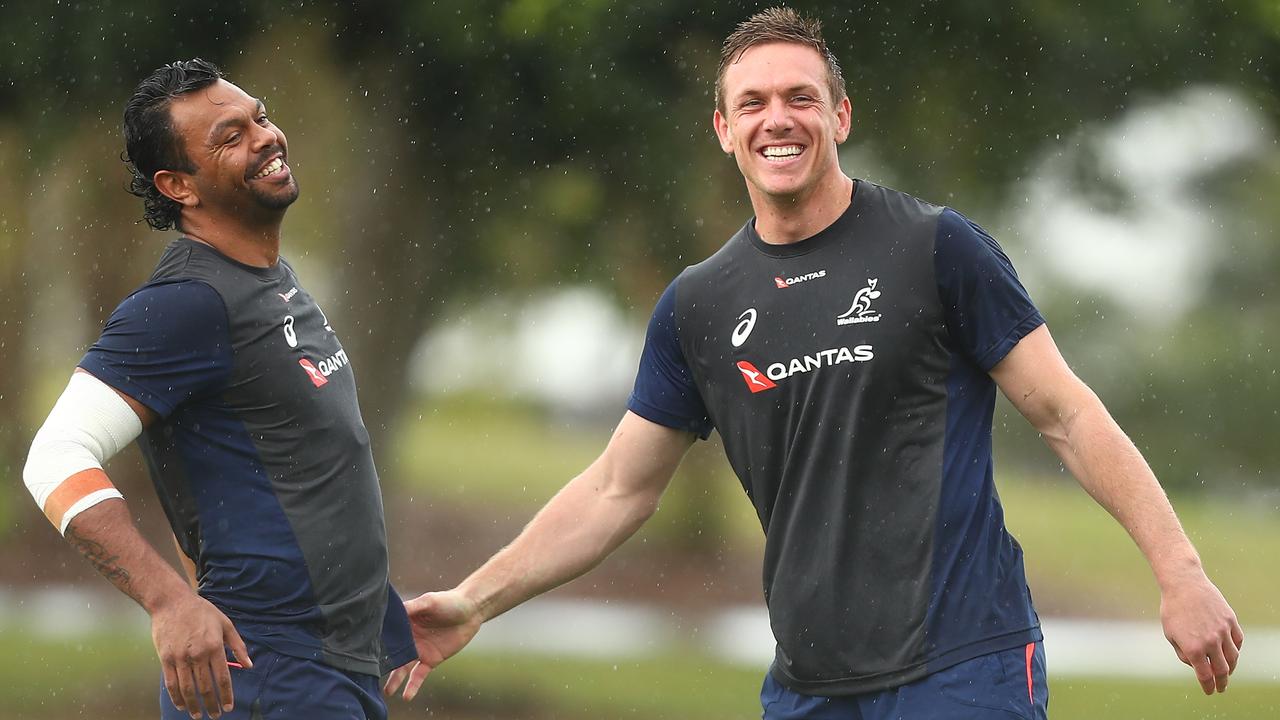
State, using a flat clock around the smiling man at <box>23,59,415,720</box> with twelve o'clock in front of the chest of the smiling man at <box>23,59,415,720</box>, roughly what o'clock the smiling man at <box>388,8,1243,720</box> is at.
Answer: the smiling man at <box>388,8,1243,720</box> is roughly at 11 o'clock from the smiling man at <box>23,59,415,720</box>.

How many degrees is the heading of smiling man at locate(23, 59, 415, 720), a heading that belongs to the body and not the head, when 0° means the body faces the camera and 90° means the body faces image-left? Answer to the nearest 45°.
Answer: approximately 315°

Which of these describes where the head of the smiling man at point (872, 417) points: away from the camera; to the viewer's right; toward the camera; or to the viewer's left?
toward the camera
